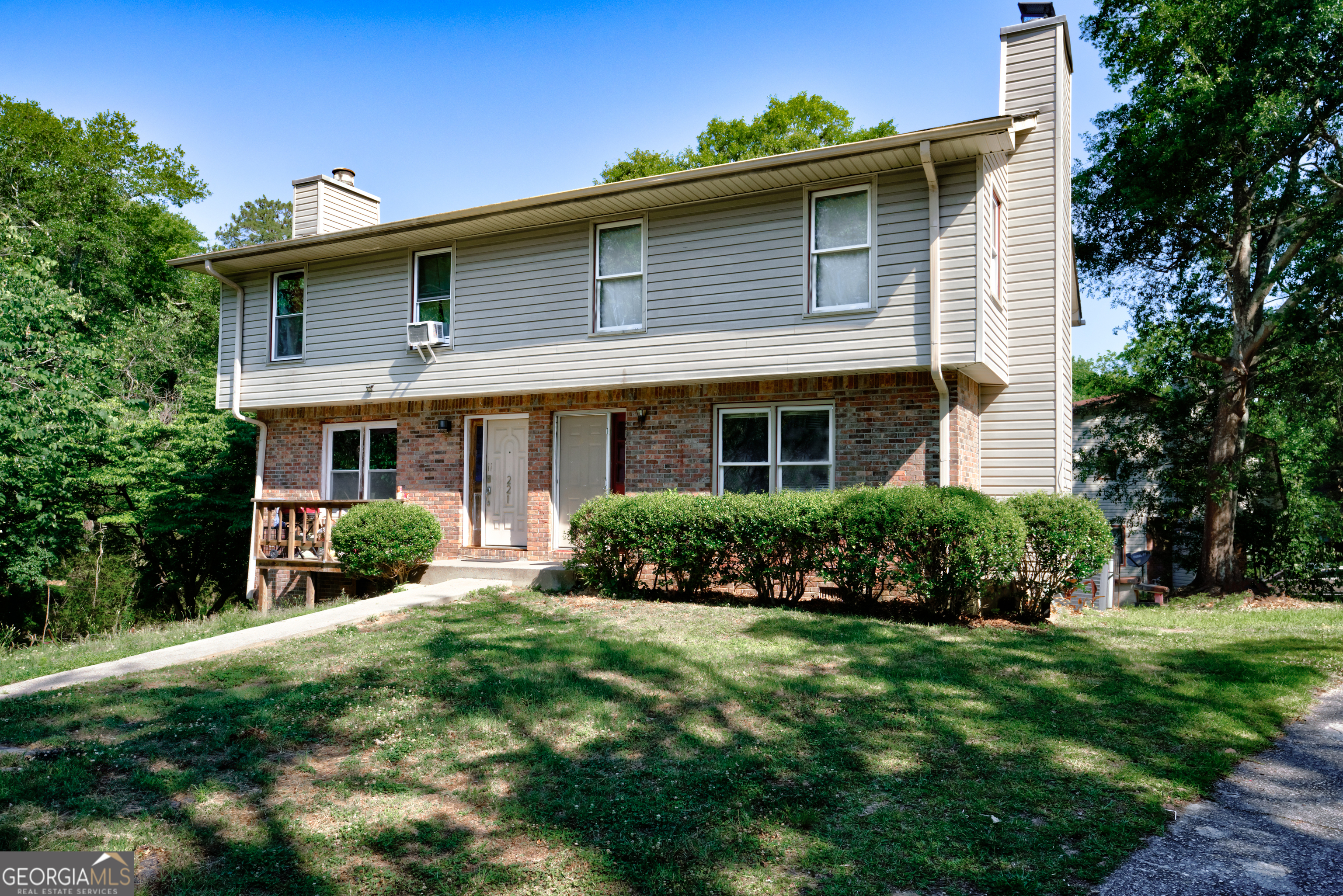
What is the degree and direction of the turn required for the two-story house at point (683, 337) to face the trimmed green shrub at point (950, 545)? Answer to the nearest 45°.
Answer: approximately 90° to its left

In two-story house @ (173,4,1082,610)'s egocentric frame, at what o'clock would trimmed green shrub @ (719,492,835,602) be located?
The trimmed green shrub is roughly at 10 o'clock from the two-story house.

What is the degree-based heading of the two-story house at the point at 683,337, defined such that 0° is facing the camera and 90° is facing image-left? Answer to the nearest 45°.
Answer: approximately 45°

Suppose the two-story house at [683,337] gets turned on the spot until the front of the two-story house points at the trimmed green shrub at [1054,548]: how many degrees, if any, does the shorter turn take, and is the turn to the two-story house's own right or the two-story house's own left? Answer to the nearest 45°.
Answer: approximately 90° to the two-story house's own left

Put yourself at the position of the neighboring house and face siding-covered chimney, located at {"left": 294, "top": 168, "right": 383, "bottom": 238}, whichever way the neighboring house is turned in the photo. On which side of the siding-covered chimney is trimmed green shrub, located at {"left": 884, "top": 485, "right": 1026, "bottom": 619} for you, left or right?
left

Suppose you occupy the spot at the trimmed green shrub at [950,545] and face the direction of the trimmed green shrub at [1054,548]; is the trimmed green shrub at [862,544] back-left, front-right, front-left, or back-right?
back-left

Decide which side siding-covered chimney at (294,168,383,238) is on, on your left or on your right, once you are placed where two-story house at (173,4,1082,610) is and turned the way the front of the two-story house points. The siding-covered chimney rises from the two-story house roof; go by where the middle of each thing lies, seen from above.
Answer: on your right

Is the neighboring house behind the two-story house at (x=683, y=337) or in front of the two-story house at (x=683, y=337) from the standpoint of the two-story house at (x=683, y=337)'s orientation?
behind
